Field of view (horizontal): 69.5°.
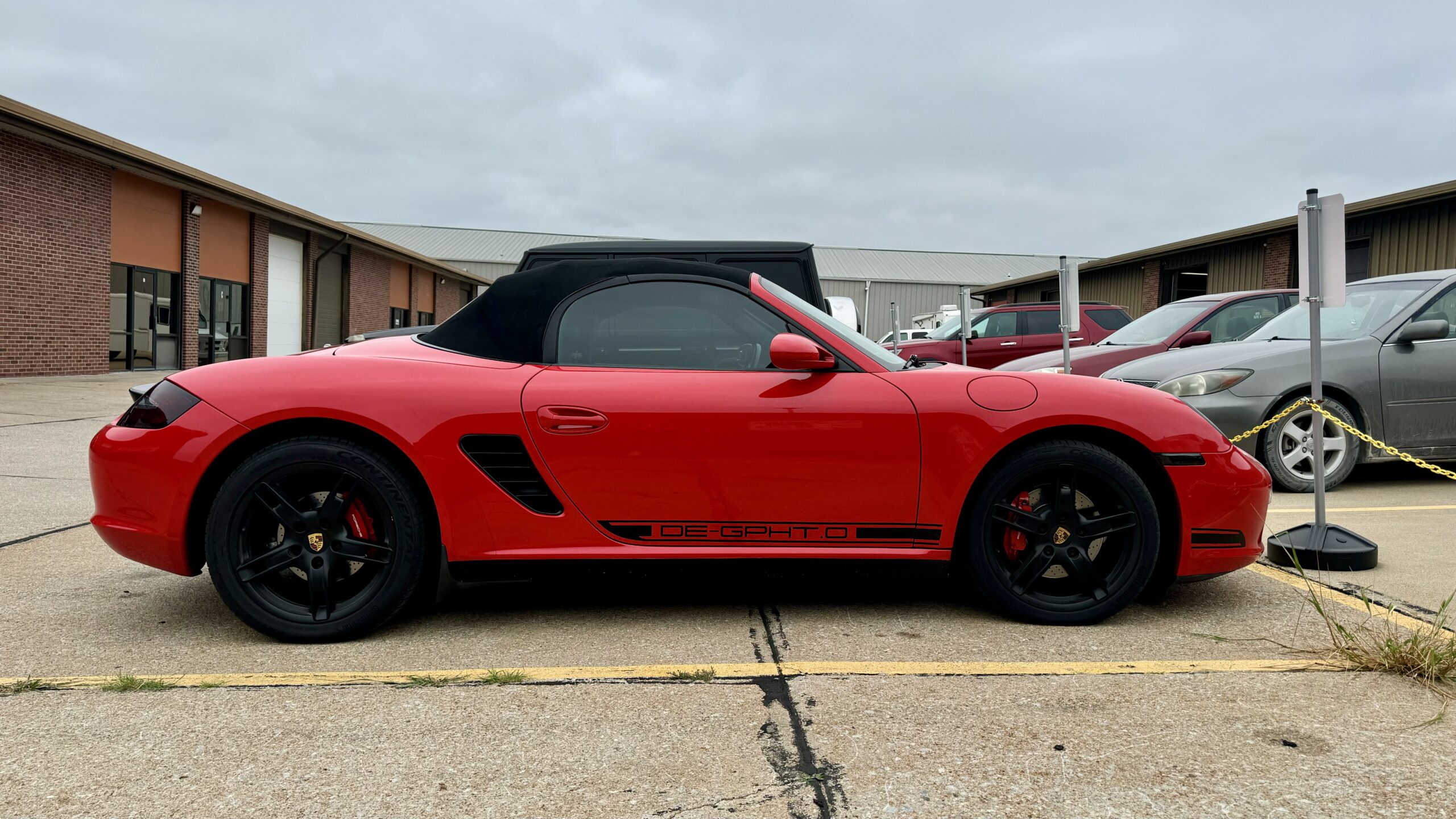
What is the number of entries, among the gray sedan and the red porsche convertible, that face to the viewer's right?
1

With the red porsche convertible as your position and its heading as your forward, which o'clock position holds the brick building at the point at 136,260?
The brick building is roughly at 8 o'clock from the red porsche convertible.

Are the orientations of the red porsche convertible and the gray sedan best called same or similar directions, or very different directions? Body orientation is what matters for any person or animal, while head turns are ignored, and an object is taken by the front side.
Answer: very different directions

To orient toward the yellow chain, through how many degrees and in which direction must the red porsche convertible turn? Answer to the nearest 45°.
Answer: approximately 45° to its left

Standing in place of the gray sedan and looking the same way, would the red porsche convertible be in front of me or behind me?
in front

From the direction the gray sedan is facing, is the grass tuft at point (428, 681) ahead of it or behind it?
ahead

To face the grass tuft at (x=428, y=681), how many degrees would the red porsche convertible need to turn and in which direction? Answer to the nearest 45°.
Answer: approximately 135° to its right

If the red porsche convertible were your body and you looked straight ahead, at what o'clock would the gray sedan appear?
The gray sedan is roughly at 11 o'clock from the red porsche convertible.

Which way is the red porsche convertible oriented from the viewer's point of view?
to the viewer's right

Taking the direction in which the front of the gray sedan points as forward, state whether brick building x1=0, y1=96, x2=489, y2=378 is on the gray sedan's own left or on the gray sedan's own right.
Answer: on the gray sedan's own right

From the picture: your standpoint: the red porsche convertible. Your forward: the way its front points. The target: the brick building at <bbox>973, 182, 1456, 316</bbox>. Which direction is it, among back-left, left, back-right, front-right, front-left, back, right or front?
front-left
